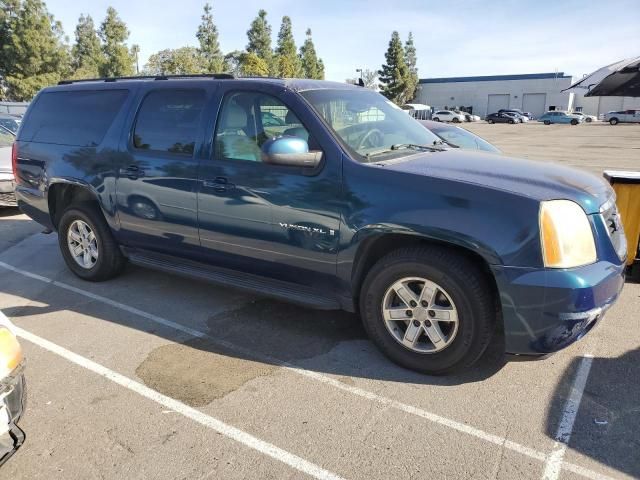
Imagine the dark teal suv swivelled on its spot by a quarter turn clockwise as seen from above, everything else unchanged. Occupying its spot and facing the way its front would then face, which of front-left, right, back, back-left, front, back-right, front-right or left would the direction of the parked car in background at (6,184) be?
right

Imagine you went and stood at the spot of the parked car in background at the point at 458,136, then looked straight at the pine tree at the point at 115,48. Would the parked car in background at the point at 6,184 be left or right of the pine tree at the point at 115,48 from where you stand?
left

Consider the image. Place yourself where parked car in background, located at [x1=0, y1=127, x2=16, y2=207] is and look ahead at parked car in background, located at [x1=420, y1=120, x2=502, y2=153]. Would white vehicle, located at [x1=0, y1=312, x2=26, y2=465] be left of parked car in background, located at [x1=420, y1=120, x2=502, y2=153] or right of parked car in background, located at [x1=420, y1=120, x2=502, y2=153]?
right

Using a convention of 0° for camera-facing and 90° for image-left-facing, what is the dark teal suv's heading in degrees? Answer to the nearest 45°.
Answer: approximately 315°

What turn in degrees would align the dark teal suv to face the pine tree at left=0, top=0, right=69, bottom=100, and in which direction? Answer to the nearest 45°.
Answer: approximately 180°

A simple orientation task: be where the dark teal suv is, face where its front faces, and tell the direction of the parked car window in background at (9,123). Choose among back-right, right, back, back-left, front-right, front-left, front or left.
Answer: back

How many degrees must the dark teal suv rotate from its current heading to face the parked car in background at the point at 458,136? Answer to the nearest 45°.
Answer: approximately 90° to its left

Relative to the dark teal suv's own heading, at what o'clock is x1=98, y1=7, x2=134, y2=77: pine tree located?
The pine tree is roughly at 7 o'clock from the dark teal suv.

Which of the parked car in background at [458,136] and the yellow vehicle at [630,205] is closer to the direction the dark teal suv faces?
the yellow vehicle
